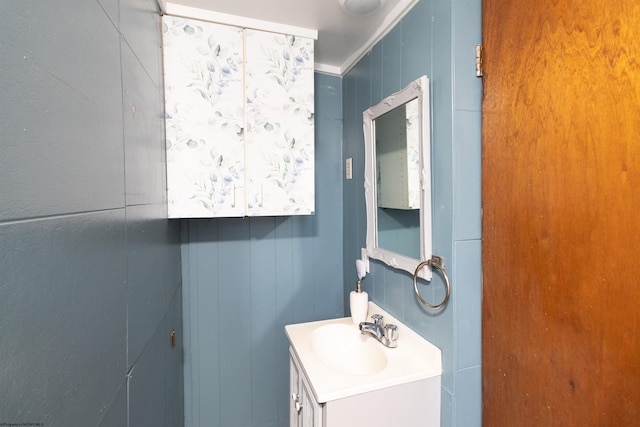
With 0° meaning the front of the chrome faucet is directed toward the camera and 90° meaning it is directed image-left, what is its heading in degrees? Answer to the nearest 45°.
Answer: approximately 45°

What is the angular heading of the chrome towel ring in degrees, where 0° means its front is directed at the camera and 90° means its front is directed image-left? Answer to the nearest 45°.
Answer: approximately 45°
